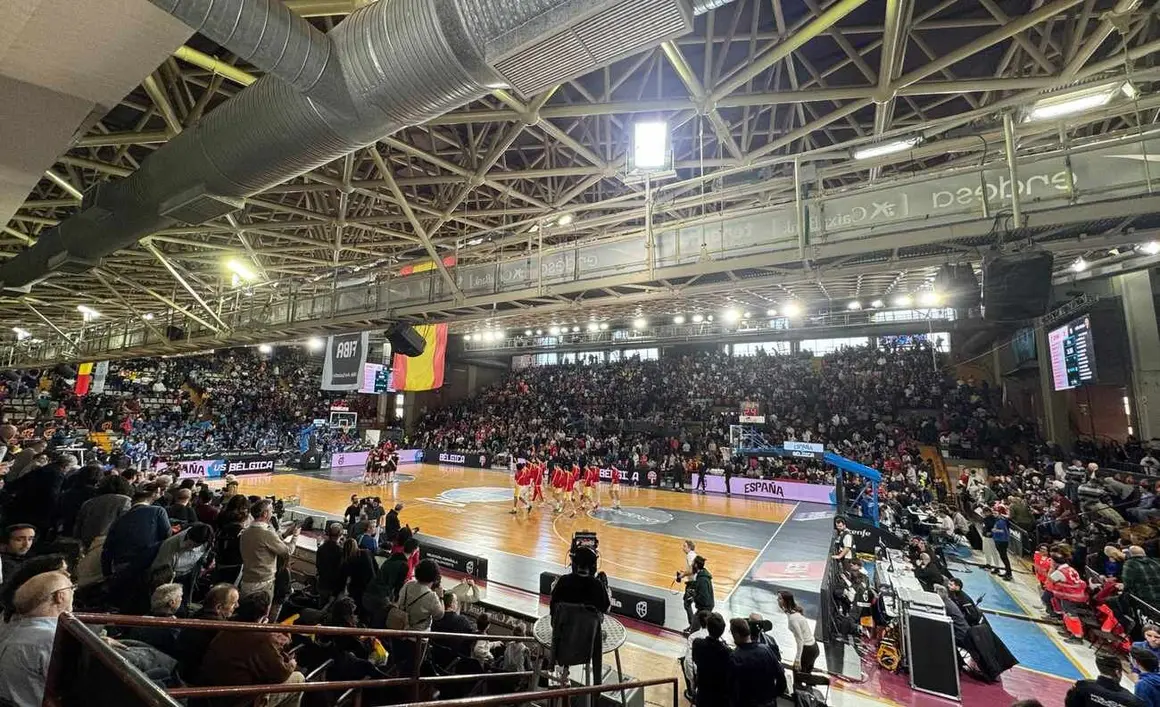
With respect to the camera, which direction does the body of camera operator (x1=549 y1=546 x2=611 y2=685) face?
away from the camera

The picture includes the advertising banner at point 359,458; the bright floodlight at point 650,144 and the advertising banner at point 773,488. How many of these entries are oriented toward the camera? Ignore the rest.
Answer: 3

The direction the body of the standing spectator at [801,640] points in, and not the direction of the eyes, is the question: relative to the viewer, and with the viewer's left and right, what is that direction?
facing to the left of the viewer

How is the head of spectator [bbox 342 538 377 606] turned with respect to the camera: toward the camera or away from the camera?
away from the camera

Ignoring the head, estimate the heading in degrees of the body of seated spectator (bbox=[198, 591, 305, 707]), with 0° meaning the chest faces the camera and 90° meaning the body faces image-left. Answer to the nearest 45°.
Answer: approximately 225°

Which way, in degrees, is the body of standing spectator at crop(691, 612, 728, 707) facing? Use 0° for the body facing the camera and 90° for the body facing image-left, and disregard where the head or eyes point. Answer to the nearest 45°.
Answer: approximately 180°

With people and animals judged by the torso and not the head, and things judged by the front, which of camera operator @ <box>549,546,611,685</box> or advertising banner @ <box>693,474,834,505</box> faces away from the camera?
the camera operator

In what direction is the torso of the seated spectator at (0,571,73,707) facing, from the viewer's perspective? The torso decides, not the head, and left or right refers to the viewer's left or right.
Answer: facing away from the viewer and to the right of the viewer

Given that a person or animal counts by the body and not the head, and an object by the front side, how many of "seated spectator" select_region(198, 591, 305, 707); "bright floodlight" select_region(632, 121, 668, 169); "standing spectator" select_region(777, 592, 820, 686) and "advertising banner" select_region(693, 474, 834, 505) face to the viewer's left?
1

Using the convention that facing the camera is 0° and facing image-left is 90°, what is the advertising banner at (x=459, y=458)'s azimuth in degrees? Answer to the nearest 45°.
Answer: approximately 0°
